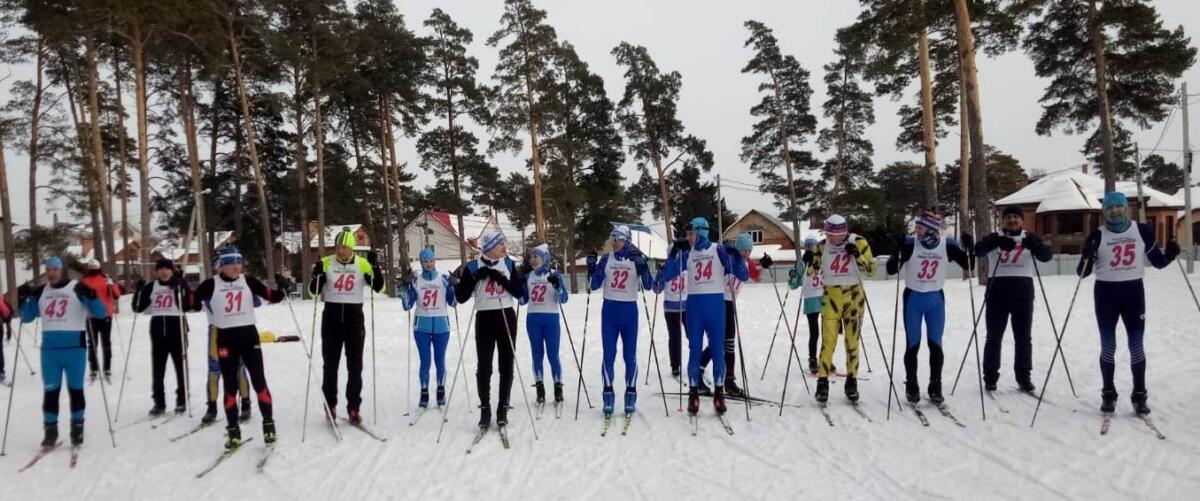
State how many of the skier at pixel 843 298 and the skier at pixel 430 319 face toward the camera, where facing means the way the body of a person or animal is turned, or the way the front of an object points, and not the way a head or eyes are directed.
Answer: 2

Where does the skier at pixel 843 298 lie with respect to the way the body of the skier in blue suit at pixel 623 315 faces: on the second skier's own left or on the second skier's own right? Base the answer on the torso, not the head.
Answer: on the second skier's own left

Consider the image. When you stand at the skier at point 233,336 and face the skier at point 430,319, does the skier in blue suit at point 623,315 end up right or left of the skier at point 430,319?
right

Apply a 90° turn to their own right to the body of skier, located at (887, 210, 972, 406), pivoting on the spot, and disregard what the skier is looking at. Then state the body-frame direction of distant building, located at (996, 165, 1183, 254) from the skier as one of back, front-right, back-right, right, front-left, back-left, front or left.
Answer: right

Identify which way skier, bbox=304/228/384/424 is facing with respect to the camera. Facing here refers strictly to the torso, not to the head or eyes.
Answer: toward the camera

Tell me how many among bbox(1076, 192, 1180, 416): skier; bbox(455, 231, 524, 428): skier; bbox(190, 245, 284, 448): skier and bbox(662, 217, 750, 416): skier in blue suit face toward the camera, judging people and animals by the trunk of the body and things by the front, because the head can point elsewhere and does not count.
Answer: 4

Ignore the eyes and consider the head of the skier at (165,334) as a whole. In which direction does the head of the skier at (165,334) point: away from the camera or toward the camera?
toward the camera

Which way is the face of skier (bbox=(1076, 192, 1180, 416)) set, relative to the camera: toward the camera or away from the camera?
toward the camera

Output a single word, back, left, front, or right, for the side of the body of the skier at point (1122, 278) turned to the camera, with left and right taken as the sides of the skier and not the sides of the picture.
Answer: front

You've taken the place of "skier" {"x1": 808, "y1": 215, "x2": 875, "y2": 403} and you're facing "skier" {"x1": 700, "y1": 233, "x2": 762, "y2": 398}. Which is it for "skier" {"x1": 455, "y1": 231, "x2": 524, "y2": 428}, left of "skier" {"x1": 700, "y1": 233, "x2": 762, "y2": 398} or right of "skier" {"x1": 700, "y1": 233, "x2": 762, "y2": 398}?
left

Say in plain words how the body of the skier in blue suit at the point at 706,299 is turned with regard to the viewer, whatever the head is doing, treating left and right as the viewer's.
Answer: facing the viewer

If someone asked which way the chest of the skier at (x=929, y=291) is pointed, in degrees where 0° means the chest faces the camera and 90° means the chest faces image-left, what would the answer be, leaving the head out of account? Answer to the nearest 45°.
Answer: approximately 0°

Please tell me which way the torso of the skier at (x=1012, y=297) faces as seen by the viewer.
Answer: toward the camera

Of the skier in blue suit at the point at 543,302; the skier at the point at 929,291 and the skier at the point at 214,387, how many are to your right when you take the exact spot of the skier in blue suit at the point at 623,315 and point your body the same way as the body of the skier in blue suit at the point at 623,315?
2

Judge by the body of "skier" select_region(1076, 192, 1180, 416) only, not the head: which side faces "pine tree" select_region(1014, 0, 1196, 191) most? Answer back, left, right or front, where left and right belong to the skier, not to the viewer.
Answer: back

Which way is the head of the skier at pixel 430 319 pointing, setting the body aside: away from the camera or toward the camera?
toward the camera

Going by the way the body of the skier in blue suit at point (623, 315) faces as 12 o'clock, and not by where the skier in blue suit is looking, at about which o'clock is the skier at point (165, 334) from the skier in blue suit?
The skier is roughly at 3 o'clock from the skier in blue suit.
